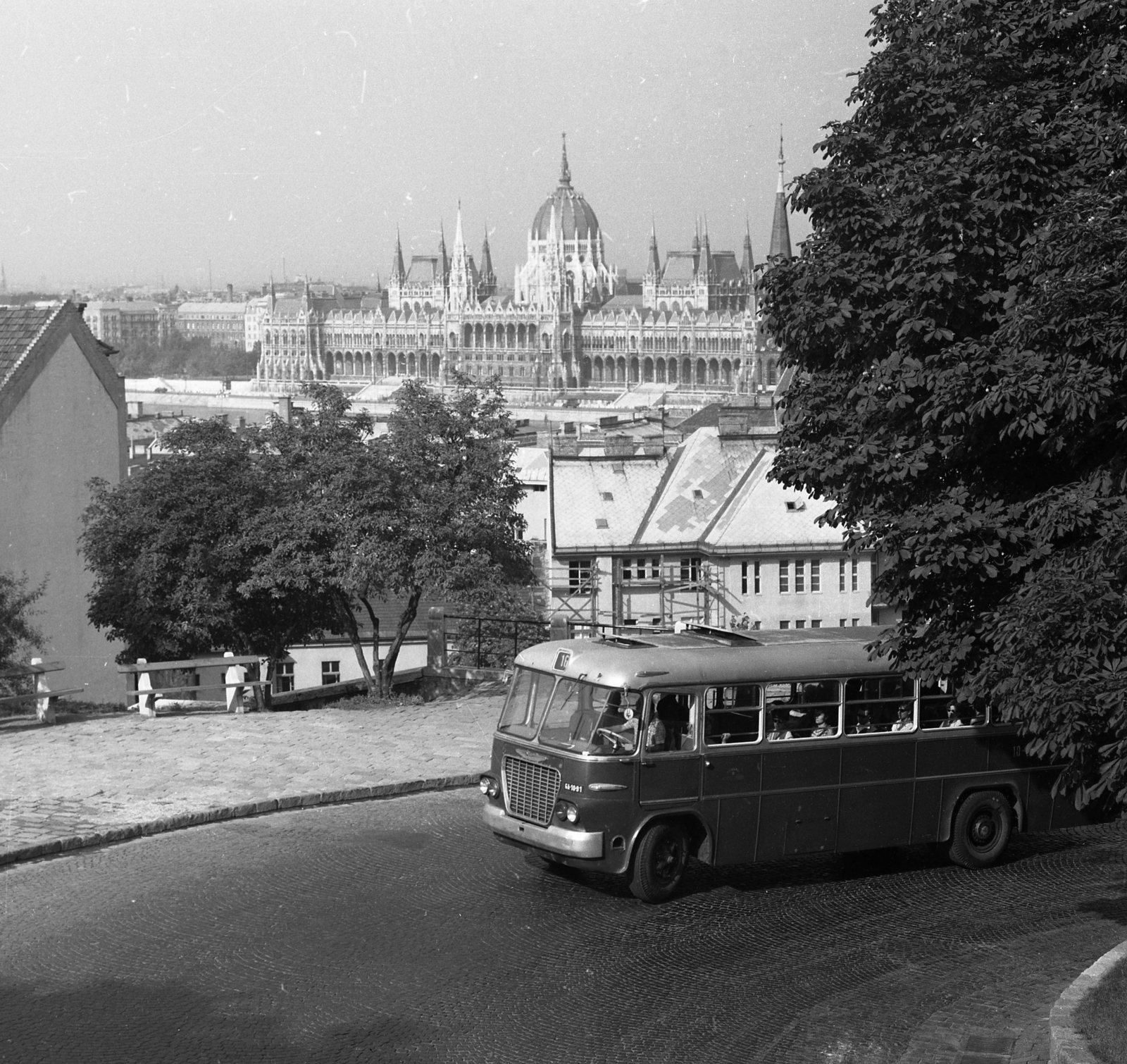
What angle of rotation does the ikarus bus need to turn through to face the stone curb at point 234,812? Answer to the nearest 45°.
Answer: approximately 45° to its right

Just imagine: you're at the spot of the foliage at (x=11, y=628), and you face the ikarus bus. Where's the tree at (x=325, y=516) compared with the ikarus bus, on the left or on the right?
left

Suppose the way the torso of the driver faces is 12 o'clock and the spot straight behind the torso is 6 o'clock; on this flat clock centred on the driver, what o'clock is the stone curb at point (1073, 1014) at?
The stone curb is roughly at 9 o'clock from the driver.

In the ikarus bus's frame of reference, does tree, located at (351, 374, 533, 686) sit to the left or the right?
on its right

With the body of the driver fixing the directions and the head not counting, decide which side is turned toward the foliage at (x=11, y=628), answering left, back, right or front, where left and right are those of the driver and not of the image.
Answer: right

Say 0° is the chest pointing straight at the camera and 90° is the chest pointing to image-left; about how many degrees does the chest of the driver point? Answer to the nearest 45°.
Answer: approximately 45°

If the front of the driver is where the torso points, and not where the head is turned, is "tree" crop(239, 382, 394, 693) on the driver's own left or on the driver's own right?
on the driver's own right

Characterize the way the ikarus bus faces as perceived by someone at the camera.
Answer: facing the viewer and to the left of the viewer

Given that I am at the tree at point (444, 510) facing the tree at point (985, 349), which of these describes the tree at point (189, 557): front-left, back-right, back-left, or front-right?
back-right

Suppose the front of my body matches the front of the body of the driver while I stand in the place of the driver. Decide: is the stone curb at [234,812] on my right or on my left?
on my right

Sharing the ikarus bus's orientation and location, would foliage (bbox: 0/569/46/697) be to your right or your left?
on your right
